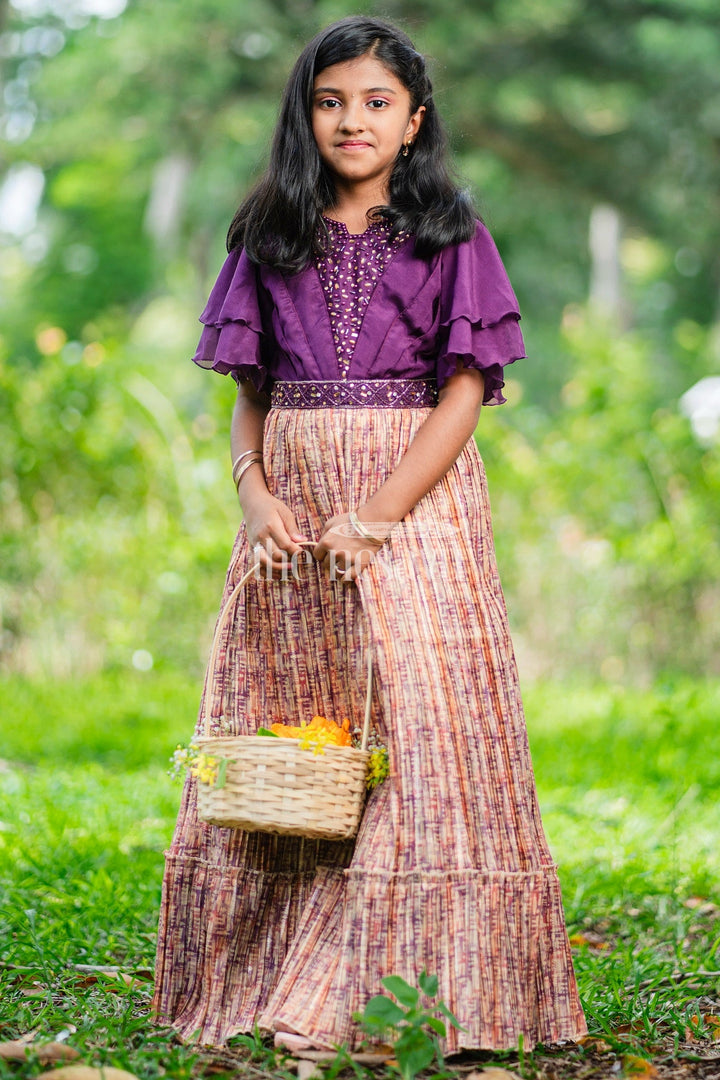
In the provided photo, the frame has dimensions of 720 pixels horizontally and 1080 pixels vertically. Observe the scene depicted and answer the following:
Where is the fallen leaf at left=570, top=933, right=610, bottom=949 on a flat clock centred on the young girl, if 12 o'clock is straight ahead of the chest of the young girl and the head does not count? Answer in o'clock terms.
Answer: The fallen leaf is roughly at 7 o'clock from the young girl.

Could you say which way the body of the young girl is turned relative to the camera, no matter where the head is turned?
toward the camera
